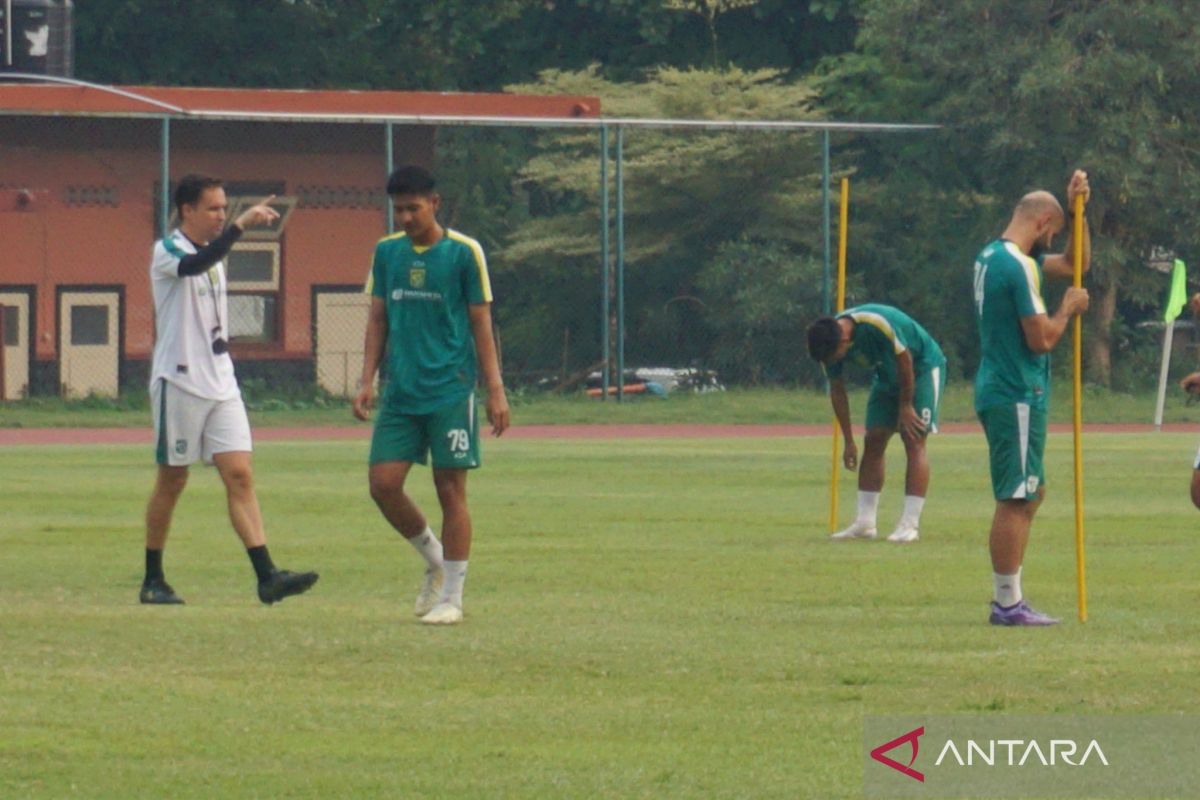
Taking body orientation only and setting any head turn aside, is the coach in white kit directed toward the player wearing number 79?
yes

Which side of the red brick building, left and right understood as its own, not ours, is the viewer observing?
front

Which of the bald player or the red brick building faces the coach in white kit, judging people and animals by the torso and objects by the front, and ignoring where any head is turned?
the red brick building

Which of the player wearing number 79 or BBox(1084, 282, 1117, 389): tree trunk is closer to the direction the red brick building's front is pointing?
the player wearing number 79

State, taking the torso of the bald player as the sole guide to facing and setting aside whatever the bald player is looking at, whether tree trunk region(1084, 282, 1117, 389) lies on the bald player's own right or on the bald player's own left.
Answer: on the bald player's own left

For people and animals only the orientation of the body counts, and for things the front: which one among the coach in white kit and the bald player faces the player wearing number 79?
the coach in white kit

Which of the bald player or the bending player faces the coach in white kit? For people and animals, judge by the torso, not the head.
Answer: the bending player

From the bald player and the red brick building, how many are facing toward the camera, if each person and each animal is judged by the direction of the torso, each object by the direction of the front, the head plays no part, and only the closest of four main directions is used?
1

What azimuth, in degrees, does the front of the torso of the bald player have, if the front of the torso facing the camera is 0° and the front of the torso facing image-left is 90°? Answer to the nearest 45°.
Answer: approximately 270°

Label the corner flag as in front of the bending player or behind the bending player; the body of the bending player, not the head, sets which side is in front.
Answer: behind

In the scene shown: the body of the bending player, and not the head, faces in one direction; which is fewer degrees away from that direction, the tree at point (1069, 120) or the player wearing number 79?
the player wearing number 79

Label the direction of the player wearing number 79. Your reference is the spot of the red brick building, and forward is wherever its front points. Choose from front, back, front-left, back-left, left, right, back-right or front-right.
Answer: front

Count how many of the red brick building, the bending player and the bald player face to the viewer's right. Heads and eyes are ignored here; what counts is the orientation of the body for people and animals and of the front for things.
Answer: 1

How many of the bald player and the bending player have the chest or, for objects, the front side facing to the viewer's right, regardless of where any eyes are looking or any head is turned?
1

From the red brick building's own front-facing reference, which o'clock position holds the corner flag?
The corner flag is roughly at 10 o'clock from the red brick building.
